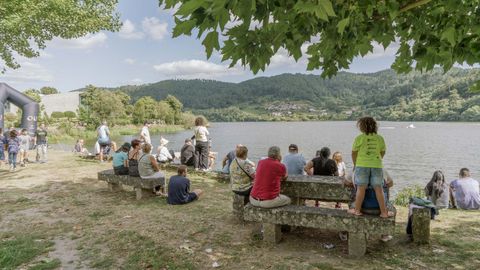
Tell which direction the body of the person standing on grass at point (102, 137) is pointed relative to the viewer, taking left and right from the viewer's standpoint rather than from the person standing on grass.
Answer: facing away from the viewer and to the right of the viewer

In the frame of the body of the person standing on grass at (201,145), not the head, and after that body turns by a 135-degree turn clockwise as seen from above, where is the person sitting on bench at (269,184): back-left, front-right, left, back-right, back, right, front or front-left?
front-right

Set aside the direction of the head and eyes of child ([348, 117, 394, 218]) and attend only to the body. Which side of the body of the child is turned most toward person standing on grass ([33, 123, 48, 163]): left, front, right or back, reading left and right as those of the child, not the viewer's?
left

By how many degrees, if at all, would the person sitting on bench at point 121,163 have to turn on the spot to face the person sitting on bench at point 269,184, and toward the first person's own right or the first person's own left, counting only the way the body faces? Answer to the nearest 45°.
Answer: approximately 90° to the first person's own right

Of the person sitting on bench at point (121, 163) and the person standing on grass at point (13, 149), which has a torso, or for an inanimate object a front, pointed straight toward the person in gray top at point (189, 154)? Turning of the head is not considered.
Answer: the person sitting on bench

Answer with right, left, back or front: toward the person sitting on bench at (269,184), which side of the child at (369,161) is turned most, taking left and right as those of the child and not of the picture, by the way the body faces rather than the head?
left

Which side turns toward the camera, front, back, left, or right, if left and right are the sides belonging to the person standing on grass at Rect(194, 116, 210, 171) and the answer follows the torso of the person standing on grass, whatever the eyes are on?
back

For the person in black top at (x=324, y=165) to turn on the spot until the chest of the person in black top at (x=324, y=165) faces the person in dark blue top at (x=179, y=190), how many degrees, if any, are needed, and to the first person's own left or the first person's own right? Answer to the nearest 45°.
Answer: approximately 90° to the first person's own left

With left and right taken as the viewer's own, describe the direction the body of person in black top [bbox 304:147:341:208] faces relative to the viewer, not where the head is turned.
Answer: facing away from the viewer

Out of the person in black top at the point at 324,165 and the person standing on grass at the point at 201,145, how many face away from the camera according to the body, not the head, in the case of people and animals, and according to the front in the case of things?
2

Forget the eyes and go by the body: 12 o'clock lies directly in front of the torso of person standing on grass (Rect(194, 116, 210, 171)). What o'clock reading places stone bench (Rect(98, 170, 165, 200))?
The stone bench is roughly at 7 o'clock from the person standing on grass.

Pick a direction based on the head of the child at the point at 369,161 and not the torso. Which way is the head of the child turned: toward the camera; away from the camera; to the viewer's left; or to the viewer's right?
away from the camera

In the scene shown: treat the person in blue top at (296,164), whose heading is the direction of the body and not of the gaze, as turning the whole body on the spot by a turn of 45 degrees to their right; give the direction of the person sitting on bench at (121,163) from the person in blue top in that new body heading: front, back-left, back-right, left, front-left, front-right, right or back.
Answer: back-left

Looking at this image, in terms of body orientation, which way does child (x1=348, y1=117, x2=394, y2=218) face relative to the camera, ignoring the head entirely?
away from the camera

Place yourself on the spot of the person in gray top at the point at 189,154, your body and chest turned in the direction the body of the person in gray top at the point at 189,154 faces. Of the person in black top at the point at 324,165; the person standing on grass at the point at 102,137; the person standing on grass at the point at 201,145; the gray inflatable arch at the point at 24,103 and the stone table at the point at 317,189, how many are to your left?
2
